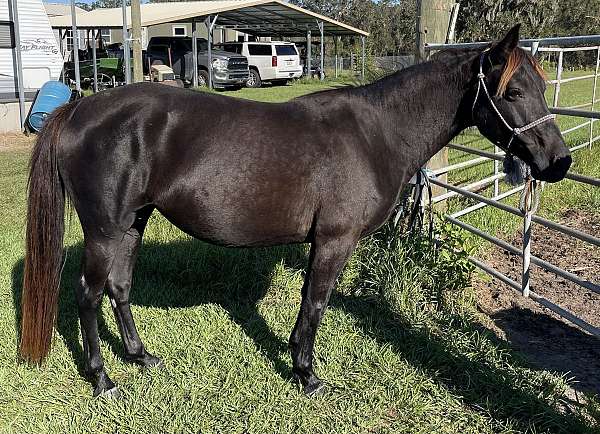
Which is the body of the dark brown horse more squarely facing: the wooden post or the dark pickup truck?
the wooden post

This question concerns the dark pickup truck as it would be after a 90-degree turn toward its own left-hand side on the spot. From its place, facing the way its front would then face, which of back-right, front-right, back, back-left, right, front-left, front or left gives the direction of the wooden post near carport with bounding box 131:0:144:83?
back-right

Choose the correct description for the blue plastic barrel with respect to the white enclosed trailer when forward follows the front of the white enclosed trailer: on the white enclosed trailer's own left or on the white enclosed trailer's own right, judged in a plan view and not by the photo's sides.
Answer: on the white enclosed trailer's own right

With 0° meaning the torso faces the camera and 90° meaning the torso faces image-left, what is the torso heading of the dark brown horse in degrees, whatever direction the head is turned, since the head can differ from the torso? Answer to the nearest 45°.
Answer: approximately 270°

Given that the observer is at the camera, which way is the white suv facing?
facing away from the viewer and to the left of the viewer

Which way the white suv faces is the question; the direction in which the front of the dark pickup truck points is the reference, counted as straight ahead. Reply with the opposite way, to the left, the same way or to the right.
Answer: the opposite way

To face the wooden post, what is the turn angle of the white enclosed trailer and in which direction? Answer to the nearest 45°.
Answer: approximately 90° to its right

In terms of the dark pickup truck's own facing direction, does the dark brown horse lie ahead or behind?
ahead

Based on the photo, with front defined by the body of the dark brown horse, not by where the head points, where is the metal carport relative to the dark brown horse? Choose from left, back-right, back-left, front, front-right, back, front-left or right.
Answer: left

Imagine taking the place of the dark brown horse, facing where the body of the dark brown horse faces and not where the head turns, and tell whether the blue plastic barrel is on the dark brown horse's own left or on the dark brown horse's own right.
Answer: on the dark brown horse's own left

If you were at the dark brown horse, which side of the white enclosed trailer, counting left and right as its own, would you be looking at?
right
